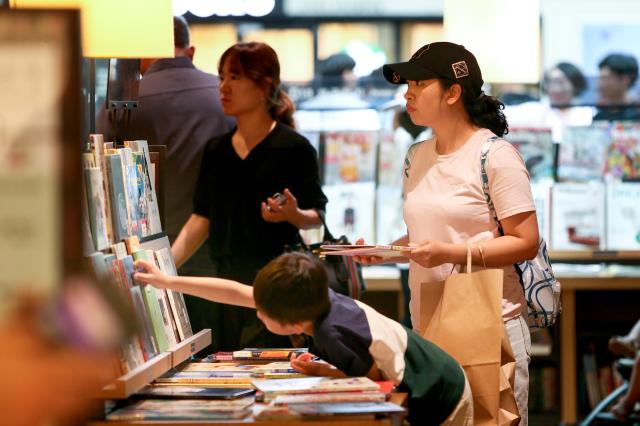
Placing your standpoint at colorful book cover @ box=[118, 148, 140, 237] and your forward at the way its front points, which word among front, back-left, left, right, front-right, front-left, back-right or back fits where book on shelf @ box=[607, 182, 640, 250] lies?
front-left

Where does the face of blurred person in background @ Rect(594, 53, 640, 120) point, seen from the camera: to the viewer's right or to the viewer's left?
to the viewer's left

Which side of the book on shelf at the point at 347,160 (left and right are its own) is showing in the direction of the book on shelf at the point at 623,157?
left

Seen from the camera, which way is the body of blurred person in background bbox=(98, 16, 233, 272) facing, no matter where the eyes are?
away from the camera

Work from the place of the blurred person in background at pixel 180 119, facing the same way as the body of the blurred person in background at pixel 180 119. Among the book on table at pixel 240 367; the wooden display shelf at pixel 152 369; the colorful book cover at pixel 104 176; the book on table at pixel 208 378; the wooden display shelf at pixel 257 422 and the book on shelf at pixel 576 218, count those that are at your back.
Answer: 5

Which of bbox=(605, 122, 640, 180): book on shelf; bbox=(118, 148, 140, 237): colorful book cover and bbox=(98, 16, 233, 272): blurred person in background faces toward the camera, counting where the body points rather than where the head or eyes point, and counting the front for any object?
the book on shelf

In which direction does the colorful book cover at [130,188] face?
to the viewer's right

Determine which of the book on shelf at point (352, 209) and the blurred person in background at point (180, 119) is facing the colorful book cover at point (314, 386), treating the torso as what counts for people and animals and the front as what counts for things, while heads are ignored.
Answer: the book on shelf

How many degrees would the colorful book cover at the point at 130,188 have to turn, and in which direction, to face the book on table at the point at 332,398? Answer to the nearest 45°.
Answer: approximately 45° to its right

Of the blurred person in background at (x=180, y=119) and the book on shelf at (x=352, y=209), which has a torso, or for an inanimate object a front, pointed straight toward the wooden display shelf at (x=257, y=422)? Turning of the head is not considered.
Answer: the book on shelf

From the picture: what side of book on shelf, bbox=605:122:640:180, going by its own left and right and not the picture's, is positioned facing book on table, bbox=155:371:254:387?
front

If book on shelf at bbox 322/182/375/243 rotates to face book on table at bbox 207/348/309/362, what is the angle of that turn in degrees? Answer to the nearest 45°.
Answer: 0° — it already faces it
